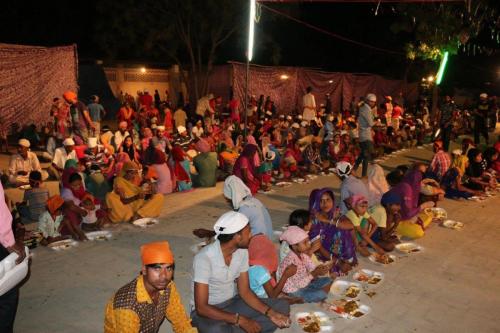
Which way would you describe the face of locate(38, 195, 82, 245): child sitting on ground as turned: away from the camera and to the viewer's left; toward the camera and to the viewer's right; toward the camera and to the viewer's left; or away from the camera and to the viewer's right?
toward the camera and to the viewer's right

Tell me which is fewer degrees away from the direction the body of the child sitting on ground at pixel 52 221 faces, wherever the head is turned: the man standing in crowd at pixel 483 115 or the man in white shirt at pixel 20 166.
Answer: the man standing in crowd

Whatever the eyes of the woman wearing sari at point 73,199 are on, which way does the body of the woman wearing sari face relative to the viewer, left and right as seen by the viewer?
facing the viewer and to the right of the viewer

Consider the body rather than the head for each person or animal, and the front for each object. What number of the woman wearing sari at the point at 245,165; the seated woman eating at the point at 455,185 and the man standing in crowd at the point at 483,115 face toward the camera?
1

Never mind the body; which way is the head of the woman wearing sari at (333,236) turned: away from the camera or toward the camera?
toward the camera

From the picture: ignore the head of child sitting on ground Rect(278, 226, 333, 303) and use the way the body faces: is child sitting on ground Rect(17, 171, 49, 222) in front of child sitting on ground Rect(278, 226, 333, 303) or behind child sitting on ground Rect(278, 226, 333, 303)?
behind

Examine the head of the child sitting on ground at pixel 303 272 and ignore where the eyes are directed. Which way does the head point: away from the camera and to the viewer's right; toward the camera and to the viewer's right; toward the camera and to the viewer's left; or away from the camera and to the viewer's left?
toward the camera and to the viewer's right

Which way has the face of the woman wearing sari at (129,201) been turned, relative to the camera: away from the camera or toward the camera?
toward the camera

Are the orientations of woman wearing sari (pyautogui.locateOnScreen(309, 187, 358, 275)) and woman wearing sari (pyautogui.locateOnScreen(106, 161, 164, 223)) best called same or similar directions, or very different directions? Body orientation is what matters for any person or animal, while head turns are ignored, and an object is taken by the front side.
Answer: same or similar directions

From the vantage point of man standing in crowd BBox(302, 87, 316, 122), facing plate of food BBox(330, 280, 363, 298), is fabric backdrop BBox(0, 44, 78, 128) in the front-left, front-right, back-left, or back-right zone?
front-right
